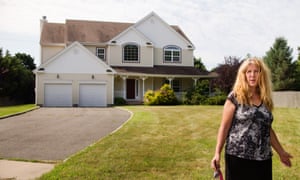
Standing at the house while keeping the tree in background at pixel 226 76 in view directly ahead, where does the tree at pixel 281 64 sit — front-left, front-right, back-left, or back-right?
front-left

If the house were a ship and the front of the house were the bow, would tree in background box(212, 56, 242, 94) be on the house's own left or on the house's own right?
on the house's own left

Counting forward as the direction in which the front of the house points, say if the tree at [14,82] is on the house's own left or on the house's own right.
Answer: on the house's own right

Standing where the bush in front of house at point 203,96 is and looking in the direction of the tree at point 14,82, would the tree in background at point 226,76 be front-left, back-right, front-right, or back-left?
back-right

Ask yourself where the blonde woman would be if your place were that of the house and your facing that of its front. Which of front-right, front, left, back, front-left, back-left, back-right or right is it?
front

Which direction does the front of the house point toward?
toward the camera

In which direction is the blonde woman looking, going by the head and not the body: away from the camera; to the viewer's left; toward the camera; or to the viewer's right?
toward the camera

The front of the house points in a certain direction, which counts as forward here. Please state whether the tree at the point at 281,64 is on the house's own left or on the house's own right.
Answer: on the house's own left
